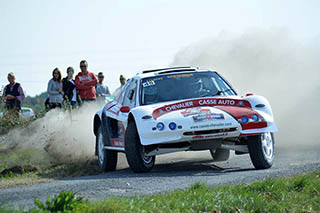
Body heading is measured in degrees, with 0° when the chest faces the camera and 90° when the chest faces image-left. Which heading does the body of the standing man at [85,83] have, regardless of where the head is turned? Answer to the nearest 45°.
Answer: approximately 0°

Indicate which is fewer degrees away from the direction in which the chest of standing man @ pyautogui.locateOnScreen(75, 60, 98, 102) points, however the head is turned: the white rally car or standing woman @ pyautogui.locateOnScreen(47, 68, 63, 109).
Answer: the white rally car

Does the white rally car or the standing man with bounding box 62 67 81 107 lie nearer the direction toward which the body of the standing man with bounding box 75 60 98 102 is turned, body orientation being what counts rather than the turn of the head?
the white rally car

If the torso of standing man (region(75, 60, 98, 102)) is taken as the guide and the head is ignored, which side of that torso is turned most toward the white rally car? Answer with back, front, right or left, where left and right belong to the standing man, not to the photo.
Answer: front

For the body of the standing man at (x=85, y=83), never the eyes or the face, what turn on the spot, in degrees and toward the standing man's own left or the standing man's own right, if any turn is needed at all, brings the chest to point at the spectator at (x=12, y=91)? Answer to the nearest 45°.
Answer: approximately 135° to the standing man's own right

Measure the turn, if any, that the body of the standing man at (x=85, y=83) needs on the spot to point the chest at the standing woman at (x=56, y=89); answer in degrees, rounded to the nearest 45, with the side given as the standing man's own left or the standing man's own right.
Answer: approximately 135° to the standing man's own right

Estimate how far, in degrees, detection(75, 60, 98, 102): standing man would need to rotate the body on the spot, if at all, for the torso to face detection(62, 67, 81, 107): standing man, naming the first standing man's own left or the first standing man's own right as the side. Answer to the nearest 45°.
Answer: approximately 135° to the first standing man's own right
